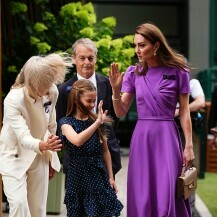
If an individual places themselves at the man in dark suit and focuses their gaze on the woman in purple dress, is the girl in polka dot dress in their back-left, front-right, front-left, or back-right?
front-right

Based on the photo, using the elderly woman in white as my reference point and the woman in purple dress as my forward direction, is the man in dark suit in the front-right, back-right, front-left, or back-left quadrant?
front-left

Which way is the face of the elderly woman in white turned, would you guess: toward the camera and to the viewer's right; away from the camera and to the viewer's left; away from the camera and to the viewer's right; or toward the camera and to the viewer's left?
toward the camera and to the viewer's right

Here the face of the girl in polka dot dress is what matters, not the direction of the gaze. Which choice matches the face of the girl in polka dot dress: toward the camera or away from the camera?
toward the camera

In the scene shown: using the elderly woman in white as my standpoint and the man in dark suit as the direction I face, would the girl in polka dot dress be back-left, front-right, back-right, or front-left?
front-right

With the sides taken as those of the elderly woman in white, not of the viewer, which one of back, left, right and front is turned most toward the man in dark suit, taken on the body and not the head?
left

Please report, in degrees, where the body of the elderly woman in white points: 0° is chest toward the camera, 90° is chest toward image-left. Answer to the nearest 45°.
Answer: approximately 315°

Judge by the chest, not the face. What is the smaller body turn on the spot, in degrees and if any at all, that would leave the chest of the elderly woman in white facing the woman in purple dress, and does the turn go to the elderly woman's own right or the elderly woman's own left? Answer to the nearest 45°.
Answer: approximately 45° to the elderly woman's own left
